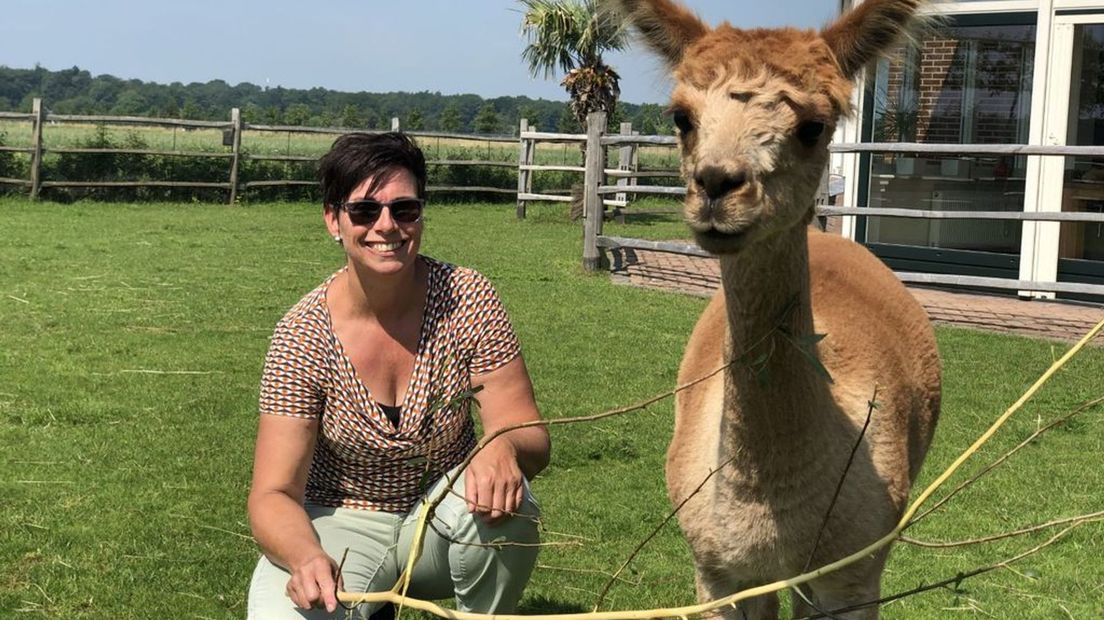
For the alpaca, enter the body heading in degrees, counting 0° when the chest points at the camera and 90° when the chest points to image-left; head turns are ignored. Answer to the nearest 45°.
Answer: approximately 0°

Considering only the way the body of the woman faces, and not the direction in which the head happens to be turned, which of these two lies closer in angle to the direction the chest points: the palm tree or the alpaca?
the alpaca

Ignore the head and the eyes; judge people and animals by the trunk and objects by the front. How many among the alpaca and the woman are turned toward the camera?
2

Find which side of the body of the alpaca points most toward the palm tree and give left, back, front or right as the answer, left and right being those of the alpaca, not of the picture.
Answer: back

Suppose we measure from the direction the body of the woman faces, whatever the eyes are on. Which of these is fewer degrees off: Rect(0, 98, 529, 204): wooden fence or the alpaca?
the alpaca

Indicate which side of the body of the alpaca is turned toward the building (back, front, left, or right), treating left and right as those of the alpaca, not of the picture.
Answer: back

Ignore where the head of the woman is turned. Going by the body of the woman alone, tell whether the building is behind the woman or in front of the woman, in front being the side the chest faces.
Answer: behind
